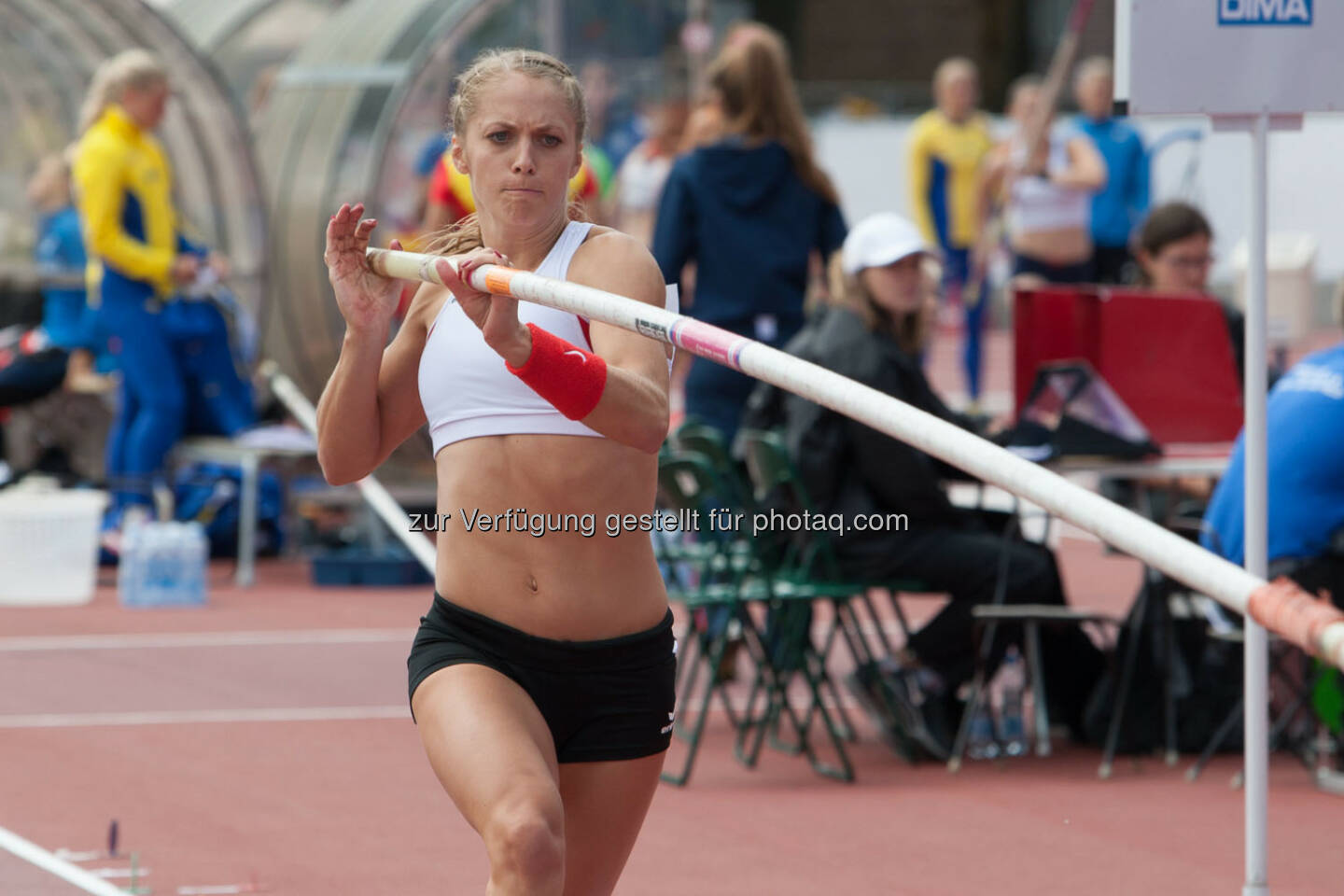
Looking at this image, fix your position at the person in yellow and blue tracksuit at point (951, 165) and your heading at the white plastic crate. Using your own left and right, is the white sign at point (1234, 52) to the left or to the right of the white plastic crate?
left

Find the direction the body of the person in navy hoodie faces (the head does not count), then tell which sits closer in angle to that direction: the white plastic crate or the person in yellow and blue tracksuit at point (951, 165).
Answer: the person in yellow and blue tracksuit

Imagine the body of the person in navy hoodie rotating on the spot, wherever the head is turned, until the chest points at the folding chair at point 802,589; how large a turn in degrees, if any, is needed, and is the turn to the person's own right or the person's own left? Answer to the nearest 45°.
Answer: approximately 180°

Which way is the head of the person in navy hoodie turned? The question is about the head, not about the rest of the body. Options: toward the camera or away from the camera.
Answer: away from the camera

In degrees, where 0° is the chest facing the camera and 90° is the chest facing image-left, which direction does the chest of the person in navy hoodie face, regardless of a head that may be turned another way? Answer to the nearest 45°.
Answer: approximately 180°
